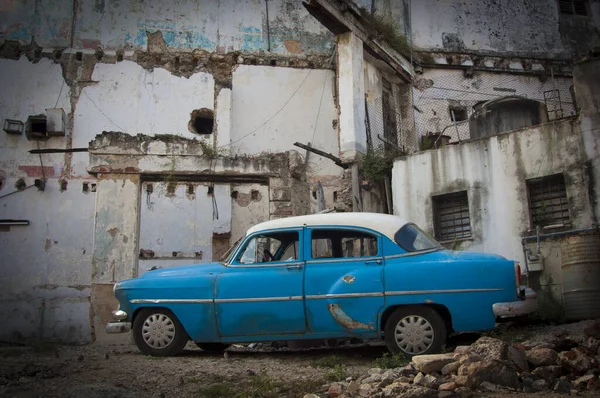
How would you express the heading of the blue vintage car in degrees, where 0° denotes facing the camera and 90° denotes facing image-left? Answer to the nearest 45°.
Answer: approximately 90°

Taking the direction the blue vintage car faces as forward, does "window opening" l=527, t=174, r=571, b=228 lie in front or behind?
behind

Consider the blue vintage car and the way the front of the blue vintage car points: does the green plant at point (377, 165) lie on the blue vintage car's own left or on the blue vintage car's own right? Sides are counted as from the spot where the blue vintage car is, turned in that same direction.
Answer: on the blue vintage car's own right

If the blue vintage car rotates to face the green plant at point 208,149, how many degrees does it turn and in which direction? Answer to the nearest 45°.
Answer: approximately 90° to its right

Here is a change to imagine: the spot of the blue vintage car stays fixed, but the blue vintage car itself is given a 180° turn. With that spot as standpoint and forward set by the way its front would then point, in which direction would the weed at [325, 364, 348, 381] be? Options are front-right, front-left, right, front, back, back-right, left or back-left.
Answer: right

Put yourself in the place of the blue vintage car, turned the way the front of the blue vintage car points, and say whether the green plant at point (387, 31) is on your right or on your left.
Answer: on your right

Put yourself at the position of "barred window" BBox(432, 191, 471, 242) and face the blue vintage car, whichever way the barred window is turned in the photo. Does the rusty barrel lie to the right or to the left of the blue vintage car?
left

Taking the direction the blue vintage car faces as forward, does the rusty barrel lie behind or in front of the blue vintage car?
behind
